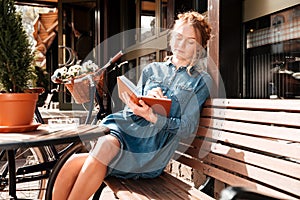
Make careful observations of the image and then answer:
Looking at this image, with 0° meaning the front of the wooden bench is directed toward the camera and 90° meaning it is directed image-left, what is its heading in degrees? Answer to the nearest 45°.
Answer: approximately 45°

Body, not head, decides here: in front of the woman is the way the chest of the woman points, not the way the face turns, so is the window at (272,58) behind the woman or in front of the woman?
behind

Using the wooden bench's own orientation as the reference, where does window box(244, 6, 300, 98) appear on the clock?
The window is roughly at 5 o'clock from the wooden bench.

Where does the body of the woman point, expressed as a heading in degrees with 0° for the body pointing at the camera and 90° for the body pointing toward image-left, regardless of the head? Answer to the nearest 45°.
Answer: approximately 45°

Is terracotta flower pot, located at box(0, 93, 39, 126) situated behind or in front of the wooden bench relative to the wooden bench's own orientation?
in front

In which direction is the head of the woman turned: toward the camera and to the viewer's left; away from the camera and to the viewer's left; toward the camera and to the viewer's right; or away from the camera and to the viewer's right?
toward the camera and to the viewer's left

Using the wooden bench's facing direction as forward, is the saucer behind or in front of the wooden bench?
in front

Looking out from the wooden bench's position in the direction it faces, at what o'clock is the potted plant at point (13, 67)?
The potted plant is roughly at 1 o'clock from the wooden bench.
